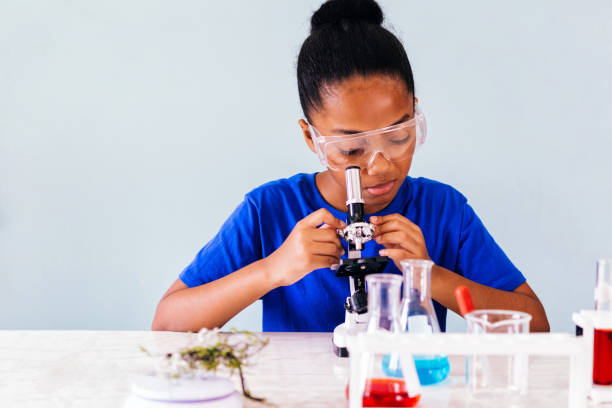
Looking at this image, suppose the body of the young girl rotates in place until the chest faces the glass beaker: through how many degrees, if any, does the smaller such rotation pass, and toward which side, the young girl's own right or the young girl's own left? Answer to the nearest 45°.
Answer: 0° — they already face it

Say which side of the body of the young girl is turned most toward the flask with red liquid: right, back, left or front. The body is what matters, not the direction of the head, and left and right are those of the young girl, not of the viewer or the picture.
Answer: front

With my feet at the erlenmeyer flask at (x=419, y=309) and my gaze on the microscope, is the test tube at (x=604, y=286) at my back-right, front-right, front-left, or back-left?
back-right

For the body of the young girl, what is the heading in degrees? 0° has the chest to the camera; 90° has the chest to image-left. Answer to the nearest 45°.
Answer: approximately 0°
